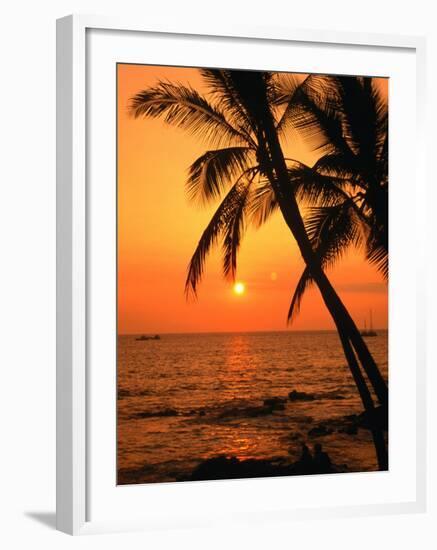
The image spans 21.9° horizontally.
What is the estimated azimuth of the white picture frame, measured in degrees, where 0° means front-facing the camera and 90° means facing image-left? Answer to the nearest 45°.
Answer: approximately 315°
